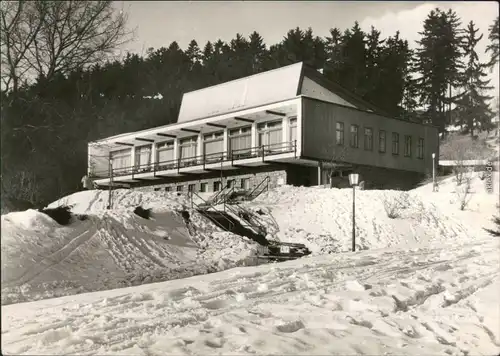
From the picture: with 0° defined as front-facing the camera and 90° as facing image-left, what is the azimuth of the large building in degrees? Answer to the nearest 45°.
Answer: approximately 45°

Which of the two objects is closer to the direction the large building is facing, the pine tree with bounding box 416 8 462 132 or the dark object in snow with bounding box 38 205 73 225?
the dark object in snow
